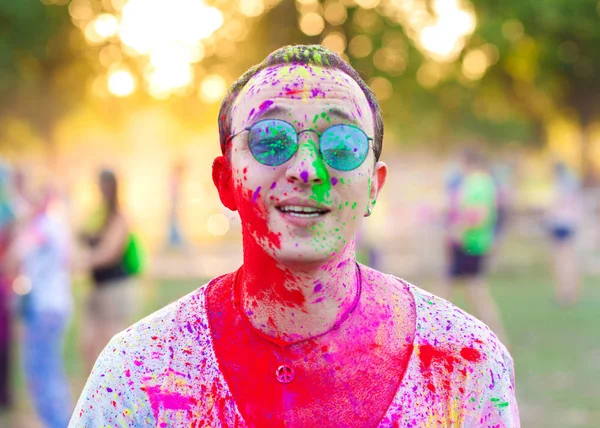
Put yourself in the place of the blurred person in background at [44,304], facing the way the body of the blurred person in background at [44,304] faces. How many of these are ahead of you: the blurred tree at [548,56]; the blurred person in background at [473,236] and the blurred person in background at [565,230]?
0

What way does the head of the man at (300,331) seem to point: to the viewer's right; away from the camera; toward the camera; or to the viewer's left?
toward the camera

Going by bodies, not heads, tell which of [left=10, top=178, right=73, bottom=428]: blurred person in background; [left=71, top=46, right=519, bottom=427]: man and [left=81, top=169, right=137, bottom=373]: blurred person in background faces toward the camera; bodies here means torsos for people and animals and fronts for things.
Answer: the man

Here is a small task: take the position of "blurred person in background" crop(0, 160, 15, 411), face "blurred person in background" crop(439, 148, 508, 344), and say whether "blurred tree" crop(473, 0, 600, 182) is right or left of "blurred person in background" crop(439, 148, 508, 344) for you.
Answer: left

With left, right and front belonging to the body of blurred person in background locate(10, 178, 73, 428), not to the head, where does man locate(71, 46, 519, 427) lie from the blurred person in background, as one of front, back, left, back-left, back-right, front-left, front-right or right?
left

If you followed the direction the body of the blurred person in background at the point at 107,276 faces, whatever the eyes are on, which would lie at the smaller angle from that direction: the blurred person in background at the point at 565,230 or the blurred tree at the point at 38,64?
the blurred tree

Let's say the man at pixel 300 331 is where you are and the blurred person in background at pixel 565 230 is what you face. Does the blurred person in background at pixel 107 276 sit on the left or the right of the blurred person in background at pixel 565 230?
left

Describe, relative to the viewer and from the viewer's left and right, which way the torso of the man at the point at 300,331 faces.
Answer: facing the viewer

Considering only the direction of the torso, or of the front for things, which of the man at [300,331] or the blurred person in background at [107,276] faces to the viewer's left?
the blurred person in background

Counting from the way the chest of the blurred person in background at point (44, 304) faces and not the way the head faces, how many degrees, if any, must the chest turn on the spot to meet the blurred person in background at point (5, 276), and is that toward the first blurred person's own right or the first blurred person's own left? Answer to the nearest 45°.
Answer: approximately 90° to the first blurred person's own right

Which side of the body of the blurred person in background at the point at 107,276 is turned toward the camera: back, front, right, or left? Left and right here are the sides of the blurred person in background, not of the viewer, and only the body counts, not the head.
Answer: left

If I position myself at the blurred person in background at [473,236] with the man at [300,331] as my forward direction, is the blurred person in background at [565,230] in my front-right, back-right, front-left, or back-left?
back-left
